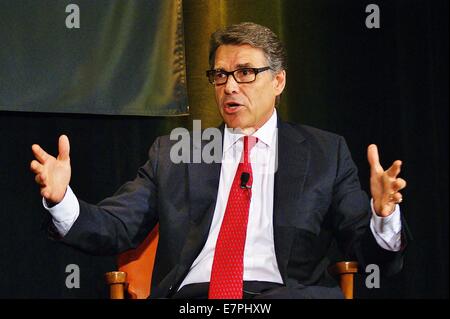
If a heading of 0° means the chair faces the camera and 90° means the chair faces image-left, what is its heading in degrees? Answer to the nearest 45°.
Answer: approximately 0°

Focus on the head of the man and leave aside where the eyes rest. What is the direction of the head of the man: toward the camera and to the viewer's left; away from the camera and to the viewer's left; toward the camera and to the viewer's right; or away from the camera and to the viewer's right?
toward the camera and to the viewer's left
